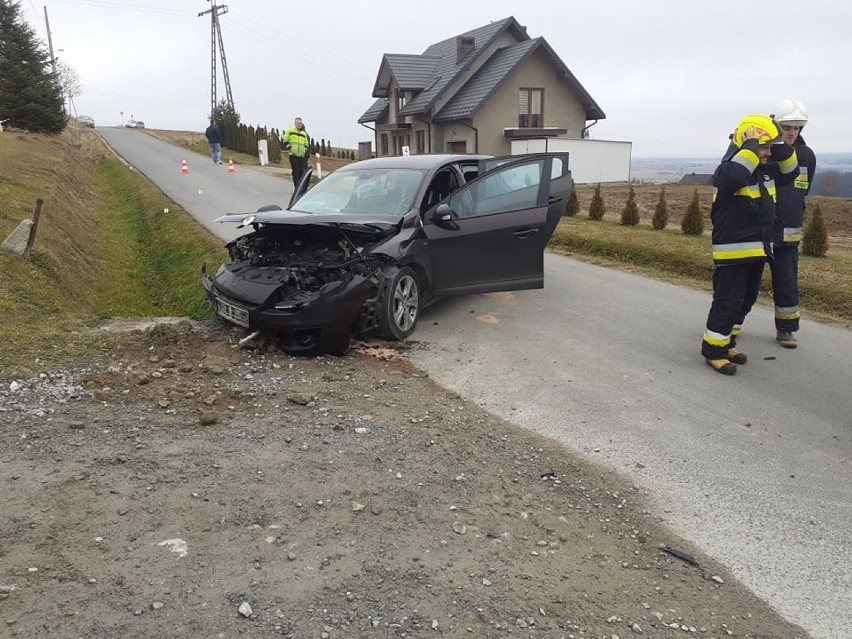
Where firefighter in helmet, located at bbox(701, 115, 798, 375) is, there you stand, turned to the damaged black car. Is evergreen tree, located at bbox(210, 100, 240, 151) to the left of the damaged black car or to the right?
right

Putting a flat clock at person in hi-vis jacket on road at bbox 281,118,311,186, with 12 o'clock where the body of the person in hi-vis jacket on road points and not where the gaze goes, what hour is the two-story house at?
The two-story house is roughly at 7 o'clock from the person in hi-vis jacket on road.

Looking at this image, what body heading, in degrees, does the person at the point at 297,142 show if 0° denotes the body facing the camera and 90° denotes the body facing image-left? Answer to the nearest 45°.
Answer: approximately 0°

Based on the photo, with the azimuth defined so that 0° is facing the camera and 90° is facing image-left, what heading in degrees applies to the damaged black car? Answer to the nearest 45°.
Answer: approximately 45°

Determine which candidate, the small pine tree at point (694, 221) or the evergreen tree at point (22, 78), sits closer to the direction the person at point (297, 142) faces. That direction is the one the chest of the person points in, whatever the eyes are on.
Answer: the small pine tree
